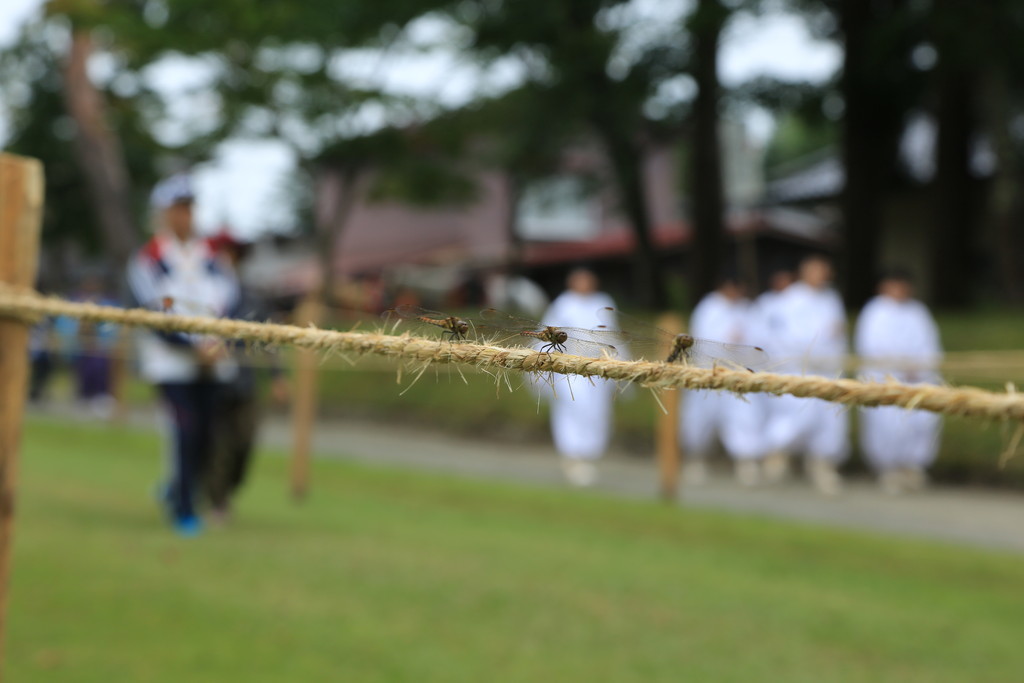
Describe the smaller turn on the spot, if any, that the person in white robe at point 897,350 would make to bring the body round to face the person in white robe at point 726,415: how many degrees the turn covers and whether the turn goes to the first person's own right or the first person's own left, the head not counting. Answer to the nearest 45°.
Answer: approximately 90° to the first person's own right

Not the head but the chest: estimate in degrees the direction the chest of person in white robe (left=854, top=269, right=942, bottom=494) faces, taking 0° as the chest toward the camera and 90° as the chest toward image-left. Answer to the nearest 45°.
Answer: approximately 0°

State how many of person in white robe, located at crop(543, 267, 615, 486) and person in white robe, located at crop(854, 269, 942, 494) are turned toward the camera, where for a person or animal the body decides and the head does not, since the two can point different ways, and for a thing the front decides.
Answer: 2

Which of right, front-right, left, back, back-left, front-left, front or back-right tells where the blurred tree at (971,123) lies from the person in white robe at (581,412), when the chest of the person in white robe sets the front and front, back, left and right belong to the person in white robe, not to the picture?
back-left

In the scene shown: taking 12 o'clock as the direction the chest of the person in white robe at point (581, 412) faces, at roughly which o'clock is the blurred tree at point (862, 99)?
The blurred tree is roughly at 7 o'clock from the person in white robe.

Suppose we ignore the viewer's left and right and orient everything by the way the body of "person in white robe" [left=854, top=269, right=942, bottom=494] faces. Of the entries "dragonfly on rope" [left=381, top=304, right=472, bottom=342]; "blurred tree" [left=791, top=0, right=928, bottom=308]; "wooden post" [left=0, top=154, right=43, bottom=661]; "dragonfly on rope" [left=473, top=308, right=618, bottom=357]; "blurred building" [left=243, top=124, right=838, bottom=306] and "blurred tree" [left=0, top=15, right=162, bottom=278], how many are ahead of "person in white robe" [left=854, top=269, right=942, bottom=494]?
3

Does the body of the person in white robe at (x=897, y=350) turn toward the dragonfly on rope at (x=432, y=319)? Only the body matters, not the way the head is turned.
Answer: yes

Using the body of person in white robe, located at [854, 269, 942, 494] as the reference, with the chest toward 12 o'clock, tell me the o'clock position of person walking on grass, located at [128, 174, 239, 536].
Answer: The person walking on grass is roughly at 1 o'clock from the person in white robe.

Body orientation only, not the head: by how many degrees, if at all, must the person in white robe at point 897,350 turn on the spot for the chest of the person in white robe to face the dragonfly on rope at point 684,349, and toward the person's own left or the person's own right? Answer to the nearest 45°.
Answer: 0° — they already face it

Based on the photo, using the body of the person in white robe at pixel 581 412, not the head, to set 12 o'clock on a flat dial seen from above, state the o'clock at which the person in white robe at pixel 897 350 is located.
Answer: the person in white robe at pixel 897 350 is roughly at 9 o'clock from the person in white robe at pixel 581 412.

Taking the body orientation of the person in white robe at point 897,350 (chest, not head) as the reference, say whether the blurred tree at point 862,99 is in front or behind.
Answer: behind
